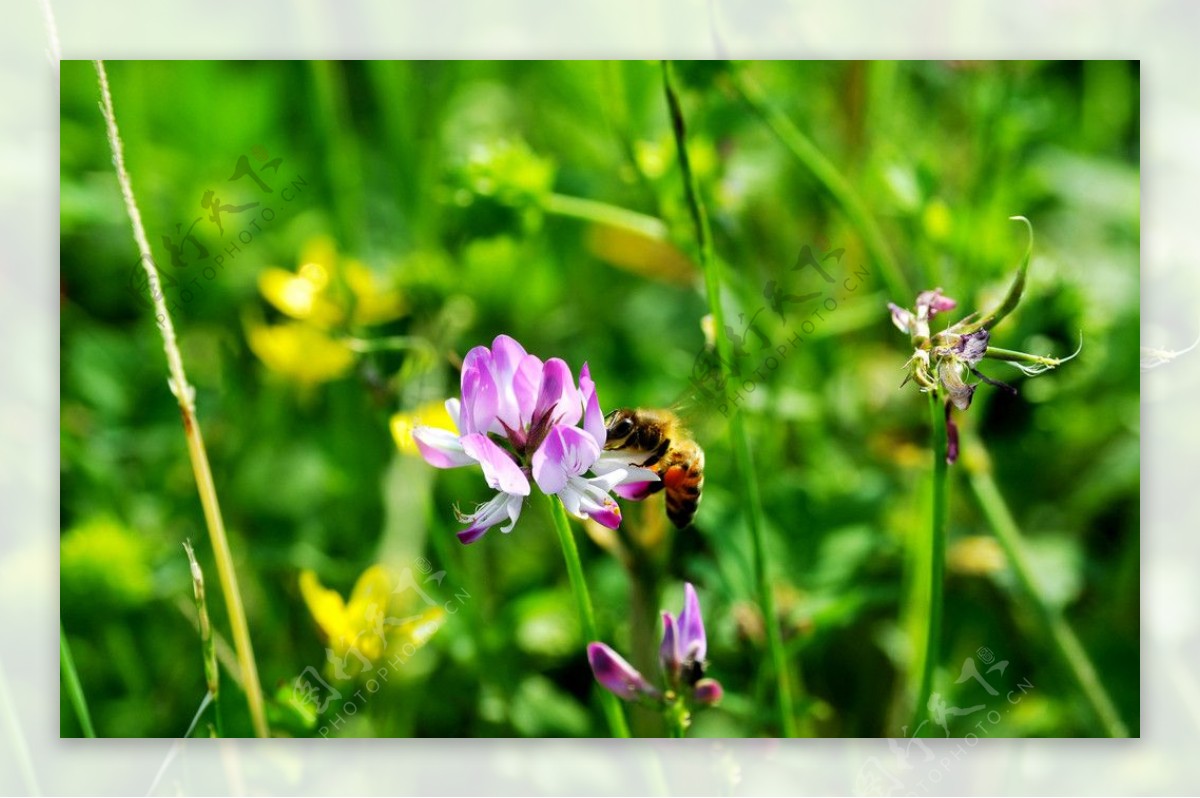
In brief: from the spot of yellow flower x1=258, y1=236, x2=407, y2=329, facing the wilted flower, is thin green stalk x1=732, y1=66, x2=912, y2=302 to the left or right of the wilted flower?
left

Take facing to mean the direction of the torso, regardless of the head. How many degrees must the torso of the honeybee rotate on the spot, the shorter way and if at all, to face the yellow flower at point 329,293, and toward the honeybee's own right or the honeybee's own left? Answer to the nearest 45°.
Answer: approximately 45° to the honeybee's own right

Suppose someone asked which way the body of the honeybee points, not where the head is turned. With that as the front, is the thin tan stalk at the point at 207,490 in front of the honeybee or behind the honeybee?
in front

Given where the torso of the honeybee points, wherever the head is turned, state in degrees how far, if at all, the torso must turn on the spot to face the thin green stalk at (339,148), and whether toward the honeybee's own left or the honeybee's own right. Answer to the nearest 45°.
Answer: approximately 45° to the honeybee's own right

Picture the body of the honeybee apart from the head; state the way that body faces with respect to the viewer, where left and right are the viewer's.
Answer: facing to the left of the viewer
